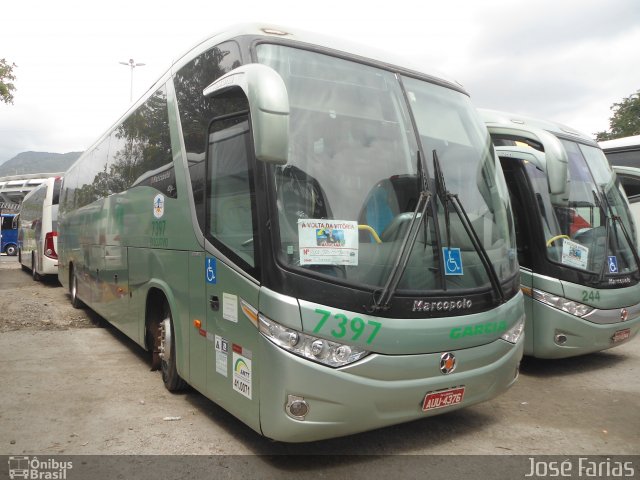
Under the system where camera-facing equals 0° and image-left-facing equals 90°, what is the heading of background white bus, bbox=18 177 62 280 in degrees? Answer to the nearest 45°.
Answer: approximately 135°

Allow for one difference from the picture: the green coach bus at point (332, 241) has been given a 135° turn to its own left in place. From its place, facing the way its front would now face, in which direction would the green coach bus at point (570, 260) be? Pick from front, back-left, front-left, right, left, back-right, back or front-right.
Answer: front-right

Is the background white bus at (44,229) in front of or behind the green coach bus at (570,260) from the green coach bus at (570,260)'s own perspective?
behind

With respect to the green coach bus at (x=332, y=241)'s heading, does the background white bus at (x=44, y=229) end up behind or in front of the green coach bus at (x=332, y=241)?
behind

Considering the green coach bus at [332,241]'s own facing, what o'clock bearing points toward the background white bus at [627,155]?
The background white bus is roughly at 9 o'clock from the green coach bus.

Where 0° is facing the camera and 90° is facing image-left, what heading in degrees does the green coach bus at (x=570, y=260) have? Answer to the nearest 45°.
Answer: approximately 315°

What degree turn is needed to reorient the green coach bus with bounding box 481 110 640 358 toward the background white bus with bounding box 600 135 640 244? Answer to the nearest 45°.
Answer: approximately 135° to its left
